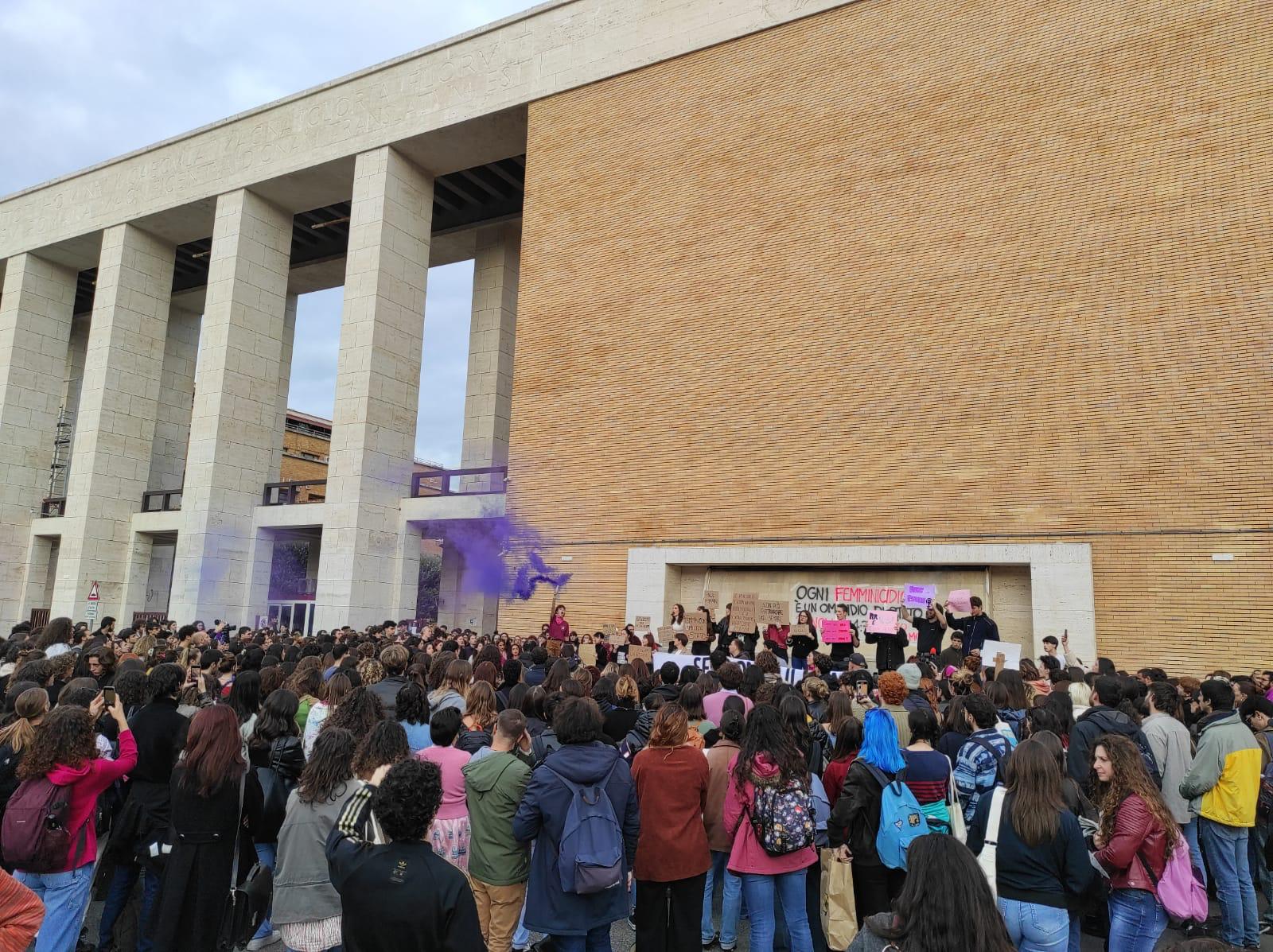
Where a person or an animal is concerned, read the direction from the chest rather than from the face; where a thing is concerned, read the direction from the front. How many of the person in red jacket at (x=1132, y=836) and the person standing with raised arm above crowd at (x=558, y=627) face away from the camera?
0

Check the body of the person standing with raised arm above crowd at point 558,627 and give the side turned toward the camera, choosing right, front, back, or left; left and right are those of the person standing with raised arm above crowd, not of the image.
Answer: front

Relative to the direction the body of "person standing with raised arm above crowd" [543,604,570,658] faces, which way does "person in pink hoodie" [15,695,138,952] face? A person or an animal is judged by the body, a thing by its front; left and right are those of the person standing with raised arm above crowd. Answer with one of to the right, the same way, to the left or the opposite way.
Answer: the opposite way

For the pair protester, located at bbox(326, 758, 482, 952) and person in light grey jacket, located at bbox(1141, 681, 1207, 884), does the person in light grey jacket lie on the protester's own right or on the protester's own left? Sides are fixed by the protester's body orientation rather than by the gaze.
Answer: on the protester's own right

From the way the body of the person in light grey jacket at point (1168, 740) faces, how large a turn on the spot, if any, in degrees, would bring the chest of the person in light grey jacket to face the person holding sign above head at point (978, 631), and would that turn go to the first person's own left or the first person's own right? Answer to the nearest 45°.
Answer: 0° — they already face them

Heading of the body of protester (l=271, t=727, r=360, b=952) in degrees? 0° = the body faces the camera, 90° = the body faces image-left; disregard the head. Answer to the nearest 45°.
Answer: approximately 225°

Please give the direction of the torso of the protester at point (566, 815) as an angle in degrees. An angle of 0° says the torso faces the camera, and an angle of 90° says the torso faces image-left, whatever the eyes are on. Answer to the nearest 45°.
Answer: approximately 180°

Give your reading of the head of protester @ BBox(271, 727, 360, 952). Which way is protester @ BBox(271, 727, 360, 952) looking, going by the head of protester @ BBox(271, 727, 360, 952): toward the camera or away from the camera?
away from the camera

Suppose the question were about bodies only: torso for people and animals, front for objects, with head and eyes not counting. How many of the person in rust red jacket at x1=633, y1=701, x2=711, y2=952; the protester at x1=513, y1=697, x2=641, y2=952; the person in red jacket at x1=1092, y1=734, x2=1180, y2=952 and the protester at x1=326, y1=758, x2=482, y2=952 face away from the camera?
3

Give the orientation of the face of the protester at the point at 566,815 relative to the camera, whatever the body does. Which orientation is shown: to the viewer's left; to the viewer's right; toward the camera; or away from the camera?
away from the camera

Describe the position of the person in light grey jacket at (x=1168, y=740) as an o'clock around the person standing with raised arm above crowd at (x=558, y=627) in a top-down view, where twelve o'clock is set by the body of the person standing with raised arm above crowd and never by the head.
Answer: The person in light grey jacket is roughly at 11 o'clock from the person standing with raised arm above crowd.

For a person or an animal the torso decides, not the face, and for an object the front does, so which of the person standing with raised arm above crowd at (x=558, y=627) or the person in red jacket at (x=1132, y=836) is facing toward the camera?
the person standing with raised arm above crowd

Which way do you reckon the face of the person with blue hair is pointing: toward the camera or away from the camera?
away from the camera

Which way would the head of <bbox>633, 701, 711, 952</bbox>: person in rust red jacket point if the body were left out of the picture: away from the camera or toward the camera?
away from the camera

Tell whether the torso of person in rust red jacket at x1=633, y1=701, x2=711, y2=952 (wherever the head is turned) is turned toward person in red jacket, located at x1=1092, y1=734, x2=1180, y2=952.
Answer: no

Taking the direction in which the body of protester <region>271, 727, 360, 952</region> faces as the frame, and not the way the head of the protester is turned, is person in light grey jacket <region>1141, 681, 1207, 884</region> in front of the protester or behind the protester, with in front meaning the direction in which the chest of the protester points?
in front

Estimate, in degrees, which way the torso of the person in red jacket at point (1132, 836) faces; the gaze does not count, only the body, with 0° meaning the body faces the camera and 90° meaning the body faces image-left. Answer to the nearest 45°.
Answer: approximately 90°

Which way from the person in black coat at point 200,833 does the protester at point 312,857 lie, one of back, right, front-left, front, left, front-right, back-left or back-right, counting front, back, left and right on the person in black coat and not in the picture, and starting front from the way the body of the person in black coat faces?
right

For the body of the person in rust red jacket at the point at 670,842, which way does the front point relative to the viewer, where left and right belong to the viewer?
facing away from the viewer

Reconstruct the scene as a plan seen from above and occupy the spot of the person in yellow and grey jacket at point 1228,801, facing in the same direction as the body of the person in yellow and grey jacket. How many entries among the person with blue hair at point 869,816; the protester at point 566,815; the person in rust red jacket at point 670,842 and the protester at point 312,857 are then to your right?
0

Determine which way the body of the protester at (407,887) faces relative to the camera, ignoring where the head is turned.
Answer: away from the camera

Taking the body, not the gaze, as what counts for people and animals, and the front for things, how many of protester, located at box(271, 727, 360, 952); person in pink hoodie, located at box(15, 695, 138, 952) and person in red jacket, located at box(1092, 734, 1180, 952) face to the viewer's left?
1
